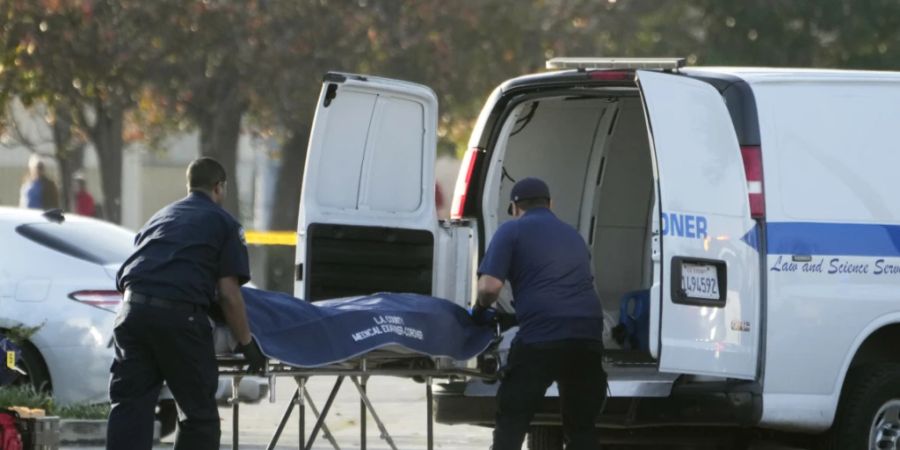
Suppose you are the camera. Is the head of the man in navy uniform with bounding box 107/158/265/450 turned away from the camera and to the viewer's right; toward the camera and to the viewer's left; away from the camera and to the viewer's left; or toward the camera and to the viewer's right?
away from the camera and to the viewer's right

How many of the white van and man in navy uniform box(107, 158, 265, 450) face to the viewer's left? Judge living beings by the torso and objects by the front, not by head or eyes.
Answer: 0

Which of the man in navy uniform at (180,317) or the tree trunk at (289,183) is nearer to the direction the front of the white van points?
the tree trunk

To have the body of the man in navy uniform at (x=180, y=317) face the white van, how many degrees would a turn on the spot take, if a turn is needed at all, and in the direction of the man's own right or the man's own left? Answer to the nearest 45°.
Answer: approximately 45° to the man's own right

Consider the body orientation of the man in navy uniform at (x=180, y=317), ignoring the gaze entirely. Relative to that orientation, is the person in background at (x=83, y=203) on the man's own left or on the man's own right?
on the man's own left

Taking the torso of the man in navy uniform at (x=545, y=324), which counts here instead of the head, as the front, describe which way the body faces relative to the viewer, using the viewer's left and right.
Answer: facing away from the viewer and to the left of the viewer

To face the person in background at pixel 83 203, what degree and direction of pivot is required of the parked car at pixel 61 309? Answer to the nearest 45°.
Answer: approximately 45° to its right

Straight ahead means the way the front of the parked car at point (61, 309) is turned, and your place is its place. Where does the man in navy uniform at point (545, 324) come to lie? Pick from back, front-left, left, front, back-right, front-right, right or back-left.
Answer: back

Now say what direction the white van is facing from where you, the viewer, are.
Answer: facing away from the viewer and to the right of the viewer

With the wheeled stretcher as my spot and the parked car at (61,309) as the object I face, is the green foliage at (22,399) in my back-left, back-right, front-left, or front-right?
front-left

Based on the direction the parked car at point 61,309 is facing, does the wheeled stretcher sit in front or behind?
behind

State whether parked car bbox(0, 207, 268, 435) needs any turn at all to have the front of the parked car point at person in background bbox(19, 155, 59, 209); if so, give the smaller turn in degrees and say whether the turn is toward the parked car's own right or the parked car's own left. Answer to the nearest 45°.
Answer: approximately 45° to the parked car's own right

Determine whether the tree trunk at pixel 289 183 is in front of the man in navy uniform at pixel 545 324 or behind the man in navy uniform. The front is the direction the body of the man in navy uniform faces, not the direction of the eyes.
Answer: in front

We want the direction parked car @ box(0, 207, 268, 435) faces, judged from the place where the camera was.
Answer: facing away from the viewer and to the left of the viewer

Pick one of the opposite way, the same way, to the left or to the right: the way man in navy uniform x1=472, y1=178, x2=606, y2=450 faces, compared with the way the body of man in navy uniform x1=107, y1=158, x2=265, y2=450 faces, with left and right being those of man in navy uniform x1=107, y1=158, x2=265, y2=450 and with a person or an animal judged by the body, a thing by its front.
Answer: to the left
